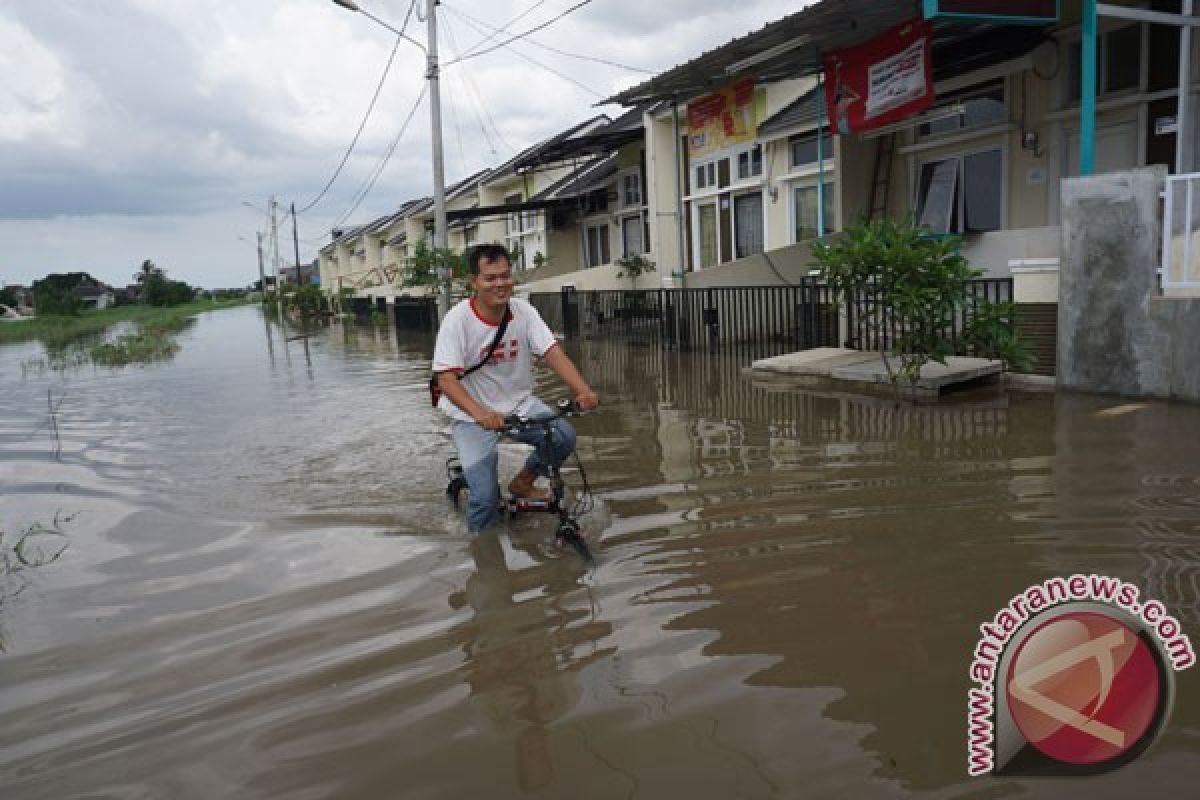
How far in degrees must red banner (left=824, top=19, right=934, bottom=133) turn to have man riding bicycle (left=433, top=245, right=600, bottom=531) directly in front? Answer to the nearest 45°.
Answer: approximately 45° to its left

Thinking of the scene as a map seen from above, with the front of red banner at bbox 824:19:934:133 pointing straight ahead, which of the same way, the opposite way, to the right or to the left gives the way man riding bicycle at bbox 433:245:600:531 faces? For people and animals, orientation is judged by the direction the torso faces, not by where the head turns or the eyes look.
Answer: to the left

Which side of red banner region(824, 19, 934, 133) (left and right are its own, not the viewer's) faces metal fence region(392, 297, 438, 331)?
right

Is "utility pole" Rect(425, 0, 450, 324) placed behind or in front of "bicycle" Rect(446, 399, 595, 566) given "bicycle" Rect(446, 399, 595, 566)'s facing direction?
behind

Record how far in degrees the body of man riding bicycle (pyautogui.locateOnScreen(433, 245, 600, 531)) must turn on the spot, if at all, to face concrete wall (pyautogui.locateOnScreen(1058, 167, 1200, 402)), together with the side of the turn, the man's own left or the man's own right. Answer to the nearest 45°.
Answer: approximately 90° to the man's own left

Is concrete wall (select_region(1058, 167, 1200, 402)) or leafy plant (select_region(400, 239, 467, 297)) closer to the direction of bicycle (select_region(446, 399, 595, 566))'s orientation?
the concrete wall

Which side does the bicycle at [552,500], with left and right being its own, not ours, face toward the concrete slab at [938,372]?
left

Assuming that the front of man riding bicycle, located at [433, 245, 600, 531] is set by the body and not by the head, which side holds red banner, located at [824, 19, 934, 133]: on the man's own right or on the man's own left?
on the man's own left

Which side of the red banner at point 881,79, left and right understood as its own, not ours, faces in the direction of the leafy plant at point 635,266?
right

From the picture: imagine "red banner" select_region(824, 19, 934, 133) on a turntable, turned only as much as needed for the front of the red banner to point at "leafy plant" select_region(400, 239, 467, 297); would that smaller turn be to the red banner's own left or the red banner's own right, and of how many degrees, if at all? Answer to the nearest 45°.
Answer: approximately 90° to the red banner's own right

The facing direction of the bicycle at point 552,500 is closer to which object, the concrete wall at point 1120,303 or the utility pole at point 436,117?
the concrete wall
